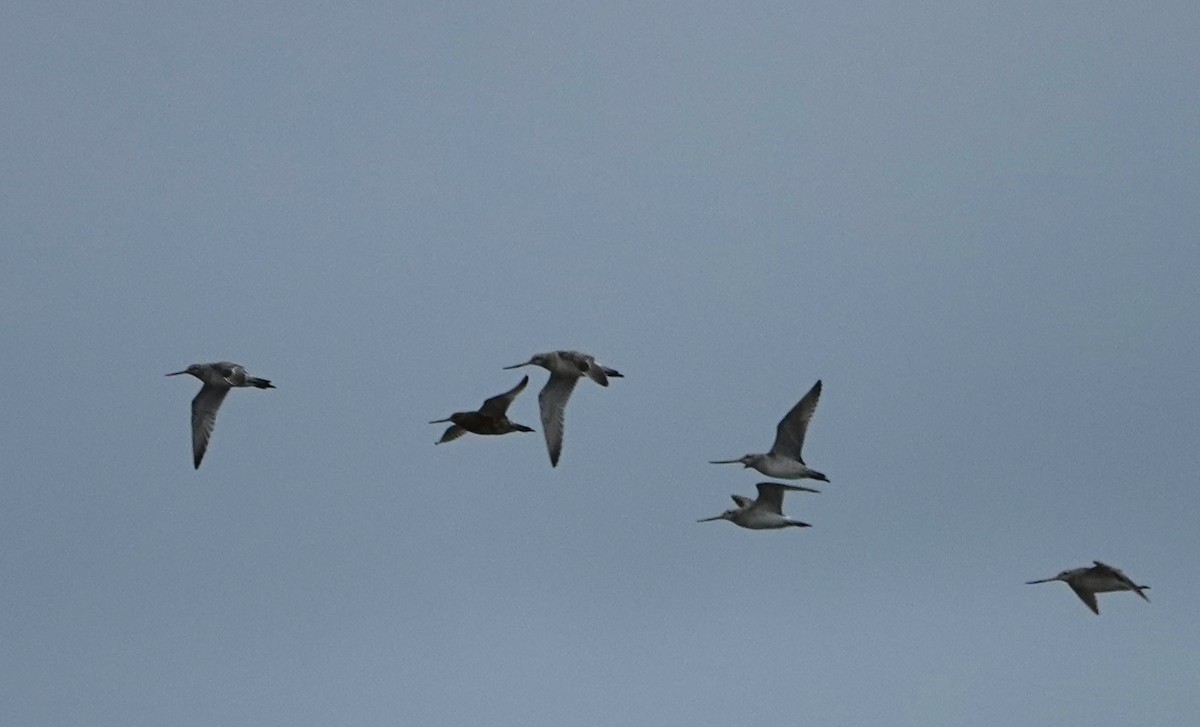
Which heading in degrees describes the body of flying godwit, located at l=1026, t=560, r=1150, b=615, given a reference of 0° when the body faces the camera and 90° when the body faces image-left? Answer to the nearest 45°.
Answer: approximately 90°

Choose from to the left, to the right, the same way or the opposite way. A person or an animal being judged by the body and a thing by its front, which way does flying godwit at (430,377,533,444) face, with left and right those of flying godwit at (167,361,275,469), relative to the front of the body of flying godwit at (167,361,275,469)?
the same way

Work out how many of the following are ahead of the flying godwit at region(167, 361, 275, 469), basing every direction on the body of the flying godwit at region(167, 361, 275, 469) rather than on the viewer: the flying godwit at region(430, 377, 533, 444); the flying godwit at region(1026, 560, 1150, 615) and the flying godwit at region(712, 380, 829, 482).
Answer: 0

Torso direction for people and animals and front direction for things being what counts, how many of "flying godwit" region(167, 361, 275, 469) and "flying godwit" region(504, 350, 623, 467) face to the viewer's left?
2

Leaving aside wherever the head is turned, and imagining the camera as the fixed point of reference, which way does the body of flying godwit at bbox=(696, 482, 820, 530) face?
to the viewer's left

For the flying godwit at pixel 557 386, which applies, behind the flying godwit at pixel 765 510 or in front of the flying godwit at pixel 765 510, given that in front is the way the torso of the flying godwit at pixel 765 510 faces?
in front

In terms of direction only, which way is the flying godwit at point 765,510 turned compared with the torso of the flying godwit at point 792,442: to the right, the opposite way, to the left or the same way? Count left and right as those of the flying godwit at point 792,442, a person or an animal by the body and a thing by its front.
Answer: the same way

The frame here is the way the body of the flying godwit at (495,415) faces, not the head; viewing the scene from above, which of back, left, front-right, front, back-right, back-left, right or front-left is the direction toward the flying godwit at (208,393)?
front

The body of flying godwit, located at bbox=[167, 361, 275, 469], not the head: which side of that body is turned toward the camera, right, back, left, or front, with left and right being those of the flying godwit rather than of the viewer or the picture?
left

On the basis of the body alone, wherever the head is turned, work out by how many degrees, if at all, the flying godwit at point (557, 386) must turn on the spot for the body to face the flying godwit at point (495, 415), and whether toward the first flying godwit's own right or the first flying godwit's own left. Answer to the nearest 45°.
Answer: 0° — it already faces it

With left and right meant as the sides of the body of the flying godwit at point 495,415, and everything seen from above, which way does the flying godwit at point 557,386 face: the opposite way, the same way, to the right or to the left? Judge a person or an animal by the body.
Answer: the same way

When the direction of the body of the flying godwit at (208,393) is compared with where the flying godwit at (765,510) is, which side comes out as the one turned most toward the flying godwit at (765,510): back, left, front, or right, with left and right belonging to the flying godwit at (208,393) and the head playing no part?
back

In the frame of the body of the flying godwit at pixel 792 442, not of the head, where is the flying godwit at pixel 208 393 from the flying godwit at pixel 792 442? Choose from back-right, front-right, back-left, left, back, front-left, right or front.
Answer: front

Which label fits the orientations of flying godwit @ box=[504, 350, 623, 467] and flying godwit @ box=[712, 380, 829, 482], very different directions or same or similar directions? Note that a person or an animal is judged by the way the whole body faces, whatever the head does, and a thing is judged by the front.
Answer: same or similar directions

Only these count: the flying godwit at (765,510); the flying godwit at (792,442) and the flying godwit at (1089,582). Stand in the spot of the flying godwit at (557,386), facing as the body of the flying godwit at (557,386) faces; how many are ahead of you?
0

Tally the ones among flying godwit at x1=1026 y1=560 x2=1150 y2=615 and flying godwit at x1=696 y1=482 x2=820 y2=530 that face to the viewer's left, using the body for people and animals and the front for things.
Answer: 2

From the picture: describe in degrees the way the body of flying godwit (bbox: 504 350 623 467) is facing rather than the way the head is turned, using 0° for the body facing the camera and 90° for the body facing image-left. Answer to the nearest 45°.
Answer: approximately 90°

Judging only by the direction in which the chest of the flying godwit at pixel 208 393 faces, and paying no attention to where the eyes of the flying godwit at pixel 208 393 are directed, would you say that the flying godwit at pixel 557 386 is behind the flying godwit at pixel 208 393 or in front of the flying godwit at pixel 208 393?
behind

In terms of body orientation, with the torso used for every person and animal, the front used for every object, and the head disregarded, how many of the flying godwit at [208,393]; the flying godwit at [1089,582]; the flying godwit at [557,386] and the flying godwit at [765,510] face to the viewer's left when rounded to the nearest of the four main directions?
4

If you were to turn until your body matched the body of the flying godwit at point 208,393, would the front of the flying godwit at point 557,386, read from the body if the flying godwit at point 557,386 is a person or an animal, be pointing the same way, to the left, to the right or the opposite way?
the same way

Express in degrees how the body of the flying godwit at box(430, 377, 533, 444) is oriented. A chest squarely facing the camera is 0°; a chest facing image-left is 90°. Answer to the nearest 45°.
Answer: approximately 90°
